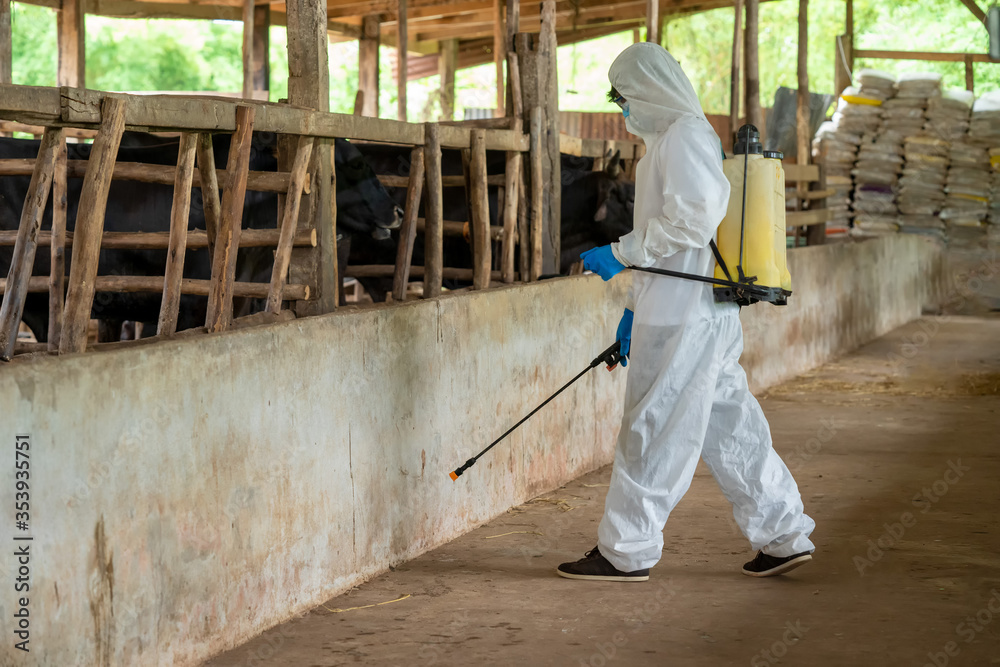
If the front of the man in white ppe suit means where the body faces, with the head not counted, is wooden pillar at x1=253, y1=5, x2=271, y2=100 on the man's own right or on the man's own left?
on the man's own right

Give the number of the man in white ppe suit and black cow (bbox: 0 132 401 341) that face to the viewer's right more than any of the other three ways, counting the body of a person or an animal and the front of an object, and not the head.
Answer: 1

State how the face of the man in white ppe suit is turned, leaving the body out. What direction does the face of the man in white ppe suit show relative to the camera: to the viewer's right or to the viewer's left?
to the viewer's left

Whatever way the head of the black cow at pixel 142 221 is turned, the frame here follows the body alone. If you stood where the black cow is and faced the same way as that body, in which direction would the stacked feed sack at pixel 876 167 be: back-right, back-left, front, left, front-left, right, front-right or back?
front-left

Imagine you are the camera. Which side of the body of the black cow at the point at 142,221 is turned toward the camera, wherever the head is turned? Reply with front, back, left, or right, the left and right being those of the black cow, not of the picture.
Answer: right

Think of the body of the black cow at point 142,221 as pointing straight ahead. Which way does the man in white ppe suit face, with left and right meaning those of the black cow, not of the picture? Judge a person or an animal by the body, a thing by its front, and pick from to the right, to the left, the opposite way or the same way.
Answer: the opposite way

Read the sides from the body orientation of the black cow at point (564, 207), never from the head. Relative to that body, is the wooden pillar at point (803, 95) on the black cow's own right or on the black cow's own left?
on the black cow's own left

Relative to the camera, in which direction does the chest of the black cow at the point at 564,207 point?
to the viewer's right

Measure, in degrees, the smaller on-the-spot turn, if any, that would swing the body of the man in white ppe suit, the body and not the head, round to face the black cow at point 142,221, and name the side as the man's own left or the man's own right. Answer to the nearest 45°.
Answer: approximately 45° to the man's own right

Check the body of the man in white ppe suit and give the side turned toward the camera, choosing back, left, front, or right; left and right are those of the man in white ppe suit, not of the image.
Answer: left

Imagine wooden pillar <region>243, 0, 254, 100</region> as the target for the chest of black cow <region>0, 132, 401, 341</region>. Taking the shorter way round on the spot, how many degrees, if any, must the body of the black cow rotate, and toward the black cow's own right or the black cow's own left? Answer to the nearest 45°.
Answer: approximately 90° to the black cow's own left
